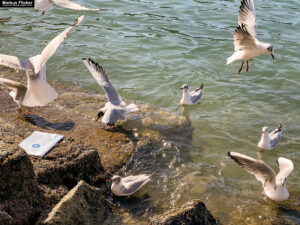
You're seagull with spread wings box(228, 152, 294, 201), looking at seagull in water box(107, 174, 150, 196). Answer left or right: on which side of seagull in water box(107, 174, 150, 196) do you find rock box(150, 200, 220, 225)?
left

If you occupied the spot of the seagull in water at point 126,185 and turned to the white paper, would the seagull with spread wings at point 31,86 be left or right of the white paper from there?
right

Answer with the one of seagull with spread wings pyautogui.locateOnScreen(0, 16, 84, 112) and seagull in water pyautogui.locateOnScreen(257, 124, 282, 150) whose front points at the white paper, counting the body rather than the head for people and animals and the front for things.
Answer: the seagull in water

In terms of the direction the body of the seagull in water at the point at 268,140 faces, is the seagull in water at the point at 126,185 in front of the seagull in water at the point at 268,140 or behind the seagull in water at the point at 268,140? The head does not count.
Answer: in front

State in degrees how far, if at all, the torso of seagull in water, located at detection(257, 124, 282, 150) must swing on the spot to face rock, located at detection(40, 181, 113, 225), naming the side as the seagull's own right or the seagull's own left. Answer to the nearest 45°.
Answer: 0° — it already faces it

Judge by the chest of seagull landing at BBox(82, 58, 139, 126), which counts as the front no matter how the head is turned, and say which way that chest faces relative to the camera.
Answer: to the viewer's left

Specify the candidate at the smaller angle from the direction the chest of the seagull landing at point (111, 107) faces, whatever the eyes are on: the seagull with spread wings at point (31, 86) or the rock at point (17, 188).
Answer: the seagull with spread wings

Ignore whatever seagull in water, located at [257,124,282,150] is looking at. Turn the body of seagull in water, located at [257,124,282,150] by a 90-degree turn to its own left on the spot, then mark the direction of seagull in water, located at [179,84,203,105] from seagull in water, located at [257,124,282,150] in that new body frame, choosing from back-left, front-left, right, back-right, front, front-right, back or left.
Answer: back

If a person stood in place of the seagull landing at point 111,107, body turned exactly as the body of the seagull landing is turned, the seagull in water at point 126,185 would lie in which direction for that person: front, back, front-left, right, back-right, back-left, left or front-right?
left
